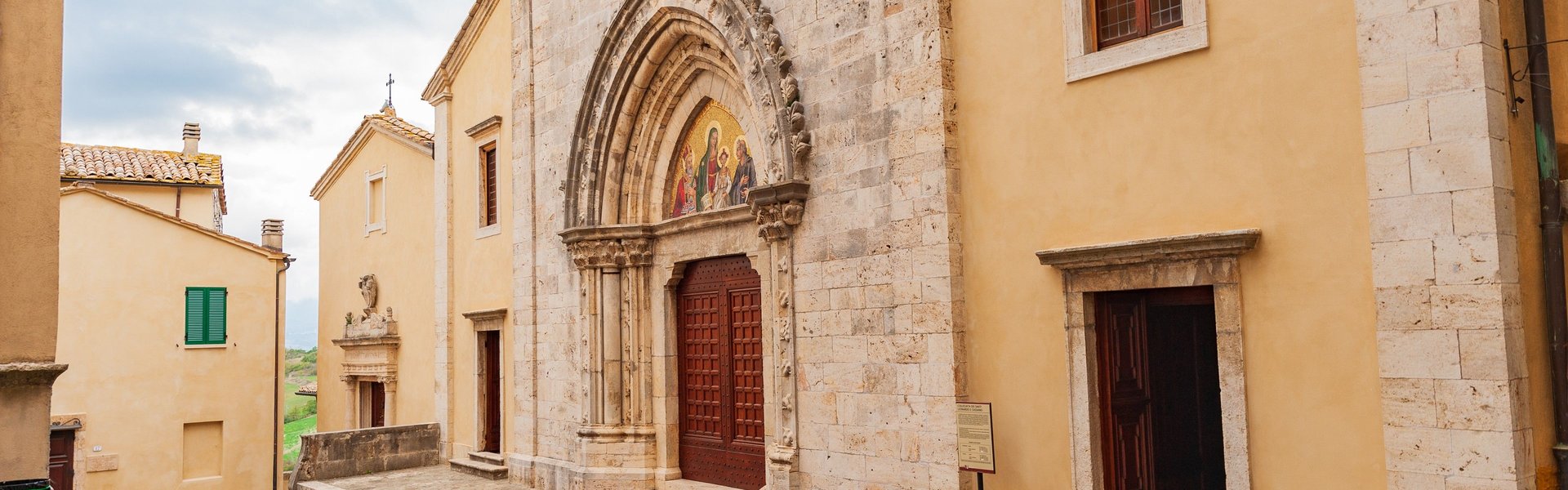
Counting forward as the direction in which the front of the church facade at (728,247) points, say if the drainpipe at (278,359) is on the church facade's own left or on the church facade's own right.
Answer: on the church facade's own right

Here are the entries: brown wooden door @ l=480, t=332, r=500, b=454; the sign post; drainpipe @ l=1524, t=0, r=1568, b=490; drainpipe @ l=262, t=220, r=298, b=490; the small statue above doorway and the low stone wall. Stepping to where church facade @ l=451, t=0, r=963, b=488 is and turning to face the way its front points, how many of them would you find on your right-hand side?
4

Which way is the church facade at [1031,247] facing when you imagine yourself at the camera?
facing the viewer and to the left of the viewer

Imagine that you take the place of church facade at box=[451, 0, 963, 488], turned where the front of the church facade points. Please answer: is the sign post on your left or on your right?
on your left

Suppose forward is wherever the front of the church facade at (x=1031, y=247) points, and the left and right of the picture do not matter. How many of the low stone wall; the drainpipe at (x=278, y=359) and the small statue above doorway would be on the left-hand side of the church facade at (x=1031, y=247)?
0

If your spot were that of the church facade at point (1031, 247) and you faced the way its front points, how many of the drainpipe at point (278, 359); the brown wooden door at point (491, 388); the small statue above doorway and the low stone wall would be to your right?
4

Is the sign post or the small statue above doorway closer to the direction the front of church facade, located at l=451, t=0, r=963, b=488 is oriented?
the sign post

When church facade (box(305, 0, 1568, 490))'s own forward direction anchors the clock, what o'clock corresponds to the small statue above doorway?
The small statue above doorway is roughly at 3 o'clock from the church facade.

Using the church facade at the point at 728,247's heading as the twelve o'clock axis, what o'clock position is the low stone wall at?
The low stone wall is roughly at 3 o'clock from the church facade.

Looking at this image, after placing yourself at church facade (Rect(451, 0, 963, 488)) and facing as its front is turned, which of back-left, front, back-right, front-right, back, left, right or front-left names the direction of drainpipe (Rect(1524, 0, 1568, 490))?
left

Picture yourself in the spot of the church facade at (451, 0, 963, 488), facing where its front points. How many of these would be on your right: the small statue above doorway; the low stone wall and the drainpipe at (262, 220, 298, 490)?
3

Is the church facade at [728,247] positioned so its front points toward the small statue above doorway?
no
